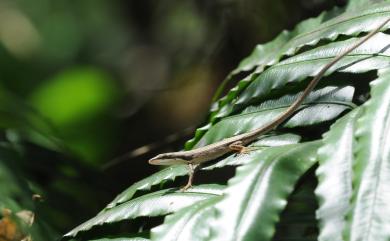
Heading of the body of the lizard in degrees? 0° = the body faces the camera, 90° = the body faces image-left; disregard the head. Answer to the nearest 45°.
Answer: approximately 90°
